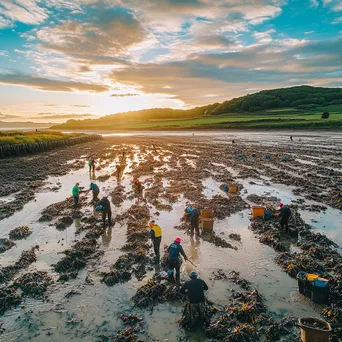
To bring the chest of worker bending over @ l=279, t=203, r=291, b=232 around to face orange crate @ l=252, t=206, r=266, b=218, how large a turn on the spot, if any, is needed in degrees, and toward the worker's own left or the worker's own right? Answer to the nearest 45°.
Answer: approximately 45° to the worker's own right

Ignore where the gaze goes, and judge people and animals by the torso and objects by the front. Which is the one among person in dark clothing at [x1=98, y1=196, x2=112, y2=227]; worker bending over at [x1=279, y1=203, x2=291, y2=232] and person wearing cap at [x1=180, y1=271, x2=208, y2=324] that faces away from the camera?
the person wearing cap

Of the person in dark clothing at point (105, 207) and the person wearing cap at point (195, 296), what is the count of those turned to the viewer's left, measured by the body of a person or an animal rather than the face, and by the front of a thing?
1

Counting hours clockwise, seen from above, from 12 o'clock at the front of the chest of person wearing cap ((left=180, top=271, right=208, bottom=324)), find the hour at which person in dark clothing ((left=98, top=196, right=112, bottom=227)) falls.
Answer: The person in dark clothing is roughly at 11 o'clock from the person wearing cap.

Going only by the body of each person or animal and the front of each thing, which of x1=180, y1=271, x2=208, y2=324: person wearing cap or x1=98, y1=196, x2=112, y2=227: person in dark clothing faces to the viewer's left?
the person in dark clothing

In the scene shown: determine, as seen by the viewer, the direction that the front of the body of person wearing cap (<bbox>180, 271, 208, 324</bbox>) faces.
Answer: away from the camera

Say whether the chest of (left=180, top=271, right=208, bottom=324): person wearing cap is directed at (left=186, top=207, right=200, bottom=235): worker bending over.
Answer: yes

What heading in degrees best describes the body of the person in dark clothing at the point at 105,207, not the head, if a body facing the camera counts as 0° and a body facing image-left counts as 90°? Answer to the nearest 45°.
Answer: approximately 90°

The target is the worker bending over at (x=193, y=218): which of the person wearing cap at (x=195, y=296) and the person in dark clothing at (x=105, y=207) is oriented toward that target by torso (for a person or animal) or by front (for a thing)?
the person wearing cap

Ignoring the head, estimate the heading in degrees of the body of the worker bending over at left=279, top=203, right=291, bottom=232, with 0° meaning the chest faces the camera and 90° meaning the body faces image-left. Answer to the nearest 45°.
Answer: approximately 90°

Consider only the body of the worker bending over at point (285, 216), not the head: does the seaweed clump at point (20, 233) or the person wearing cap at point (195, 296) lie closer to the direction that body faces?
the seaweed clump
